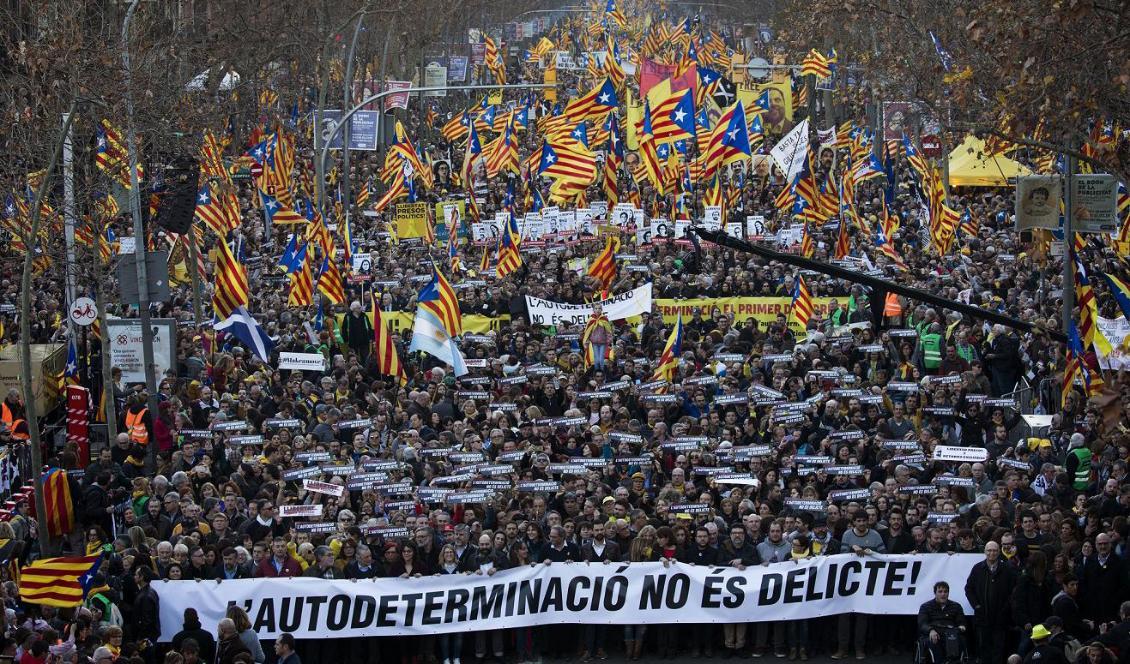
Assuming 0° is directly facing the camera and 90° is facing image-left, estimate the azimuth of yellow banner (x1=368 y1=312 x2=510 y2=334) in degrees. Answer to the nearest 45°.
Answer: approximately 0°

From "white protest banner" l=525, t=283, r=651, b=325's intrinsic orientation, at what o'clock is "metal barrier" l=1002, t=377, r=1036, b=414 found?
The metal barrier is roughly at 10 o'clock from the white protest banner.

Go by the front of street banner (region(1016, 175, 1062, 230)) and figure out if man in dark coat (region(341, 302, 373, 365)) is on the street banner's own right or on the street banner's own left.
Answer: on the street banner's own right

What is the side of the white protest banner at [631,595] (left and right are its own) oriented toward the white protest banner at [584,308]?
back

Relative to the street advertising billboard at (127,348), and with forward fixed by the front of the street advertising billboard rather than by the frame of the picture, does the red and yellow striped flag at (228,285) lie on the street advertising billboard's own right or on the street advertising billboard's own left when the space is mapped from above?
on the street advertising billboard's own left

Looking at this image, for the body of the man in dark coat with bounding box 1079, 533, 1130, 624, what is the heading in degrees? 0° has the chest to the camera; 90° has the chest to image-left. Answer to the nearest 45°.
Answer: approximately 0°

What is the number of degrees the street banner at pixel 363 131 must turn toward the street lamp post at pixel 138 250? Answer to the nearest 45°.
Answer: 0° — it already faces it

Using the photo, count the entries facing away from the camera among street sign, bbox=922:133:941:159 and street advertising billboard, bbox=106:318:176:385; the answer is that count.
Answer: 0
